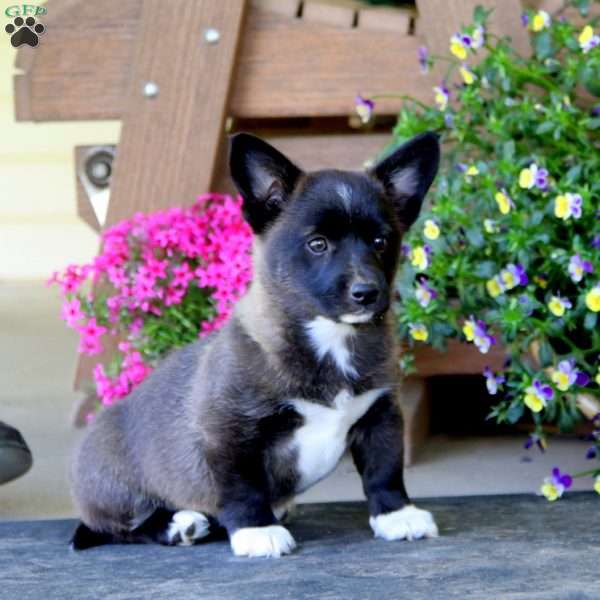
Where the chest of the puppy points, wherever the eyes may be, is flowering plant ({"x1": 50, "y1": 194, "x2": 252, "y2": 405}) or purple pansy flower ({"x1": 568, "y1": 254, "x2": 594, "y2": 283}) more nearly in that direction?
the purple pansy flower

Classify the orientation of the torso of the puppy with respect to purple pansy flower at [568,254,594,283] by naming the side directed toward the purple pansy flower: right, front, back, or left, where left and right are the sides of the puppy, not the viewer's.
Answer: left

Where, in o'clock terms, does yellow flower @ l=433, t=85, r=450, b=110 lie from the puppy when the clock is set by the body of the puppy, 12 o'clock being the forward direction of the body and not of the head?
The yellow flower is roughly at 8 o'clock from the puppy.

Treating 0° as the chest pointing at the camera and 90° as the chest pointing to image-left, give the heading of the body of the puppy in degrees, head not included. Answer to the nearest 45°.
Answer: approximately 315°

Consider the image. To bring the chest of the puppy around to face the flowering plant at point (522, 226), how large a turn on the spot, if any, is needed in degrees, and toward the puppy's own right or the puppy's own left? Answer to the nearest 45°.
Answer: approximately 90° to the puppy's own left

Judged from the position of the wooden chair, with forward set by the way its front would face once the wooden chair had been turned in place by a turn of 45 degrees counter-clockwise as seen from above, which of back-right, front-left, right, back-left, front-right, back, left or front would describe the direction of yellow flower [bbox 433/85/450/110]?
left

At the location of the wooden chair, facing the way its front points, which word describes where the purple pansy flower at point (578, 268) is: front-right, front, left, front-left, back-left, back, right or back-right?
back-left

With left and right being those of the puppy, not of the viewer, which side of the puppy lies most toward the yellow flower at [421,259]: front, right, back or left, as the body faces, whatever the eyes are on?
left

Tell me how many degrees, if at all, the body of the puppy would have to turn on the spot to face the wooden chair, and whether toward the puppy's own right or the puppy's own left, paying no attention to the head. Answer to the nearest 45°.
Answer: approximately 135° to the puppy's own left
